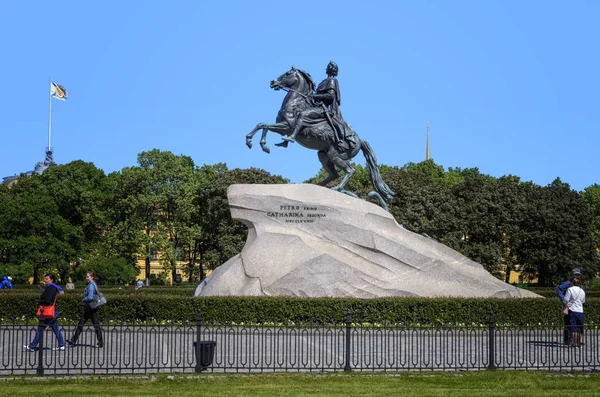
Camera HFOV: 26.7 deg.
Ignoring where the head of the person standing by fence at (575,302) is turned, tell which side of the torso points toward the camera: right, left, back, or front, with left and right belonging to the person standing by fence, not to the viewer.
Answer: back

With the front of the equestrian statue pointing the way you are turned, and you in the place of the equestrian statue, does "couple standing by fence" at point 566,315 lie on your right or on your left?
on your left

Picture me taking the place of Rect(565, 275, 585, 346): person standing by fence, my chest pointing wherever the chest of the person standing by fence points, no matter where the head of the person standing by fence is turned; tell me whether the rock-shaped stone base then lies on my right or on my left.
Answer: on my left

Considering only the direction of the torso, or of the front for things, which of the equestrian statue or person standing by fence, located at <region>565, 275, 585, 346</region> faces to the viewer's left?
the equestrian statue

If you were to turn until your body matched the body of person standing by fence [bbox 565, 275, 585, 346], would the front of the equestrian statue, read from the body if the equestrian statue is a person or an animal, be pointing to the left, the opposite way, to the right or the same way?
to the left

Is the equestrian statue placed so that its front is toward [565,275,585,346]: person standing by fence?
no

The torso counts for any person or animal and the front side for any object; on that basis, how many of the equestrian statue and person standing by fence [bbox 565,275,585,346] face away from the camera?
1

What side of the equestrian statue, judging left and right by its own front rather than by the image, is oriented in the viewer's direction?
left
